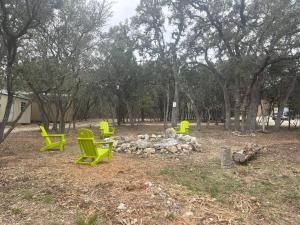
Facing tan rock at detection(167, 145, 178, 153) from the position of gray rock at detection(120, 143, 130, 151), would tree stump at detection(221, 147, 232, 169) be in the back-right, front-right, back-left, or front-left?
front-right

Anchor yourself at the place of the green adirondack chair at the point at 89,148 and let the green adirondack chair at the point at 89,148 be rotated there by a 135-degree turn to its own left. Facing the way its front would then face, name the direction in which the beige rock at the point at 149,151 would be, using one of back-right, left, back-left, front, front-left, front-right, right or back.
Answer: back-right

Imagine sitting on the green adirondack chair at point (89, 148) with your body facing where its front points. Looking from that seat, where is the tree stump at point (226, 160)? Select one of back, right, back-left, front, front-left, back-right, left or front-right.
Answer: front-right

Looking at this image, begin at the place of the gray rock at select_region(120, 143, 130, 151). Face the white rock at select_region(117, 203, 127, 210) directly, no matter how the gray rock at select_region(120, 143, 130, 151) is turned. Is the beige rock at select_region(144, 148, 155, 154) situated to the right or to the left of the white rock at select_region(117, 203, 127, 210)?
left

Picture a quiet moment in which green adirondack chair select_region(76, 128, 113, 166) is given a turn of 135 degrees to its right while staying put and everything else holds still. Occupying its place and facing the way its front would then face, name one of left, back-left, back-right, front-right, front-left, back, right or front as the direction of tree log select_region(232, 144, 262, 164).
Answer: left

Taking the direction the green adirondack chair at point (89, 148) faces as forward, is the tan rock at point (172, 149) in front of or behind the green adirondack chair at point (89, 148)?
in front

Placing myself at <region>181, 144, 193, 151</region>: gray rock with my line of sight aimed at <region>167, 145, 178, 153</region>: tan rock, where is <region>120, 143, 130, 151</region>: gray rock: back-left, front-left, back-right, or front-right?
front-right

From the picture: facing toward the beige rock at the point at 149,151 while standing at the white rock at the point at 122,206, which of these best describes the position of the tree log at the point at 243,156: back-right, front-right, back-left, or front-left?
front-right

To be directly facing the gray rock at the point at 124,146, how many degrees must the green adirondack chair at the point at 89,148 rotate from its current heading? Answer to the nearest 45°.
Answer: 0° — it already faces it

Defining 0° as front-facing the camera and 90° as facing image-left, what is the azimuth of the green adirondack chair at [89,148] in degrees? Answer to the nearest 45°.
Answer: approximately 225°

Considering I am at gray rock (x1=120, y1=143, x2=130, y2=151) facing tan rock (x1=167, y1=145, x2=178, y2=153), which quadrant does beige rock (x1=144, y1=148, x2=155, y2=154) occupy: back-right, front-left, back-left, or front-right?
front-right

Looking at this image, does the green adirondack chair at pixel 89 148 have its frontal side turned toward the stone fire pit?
yes
